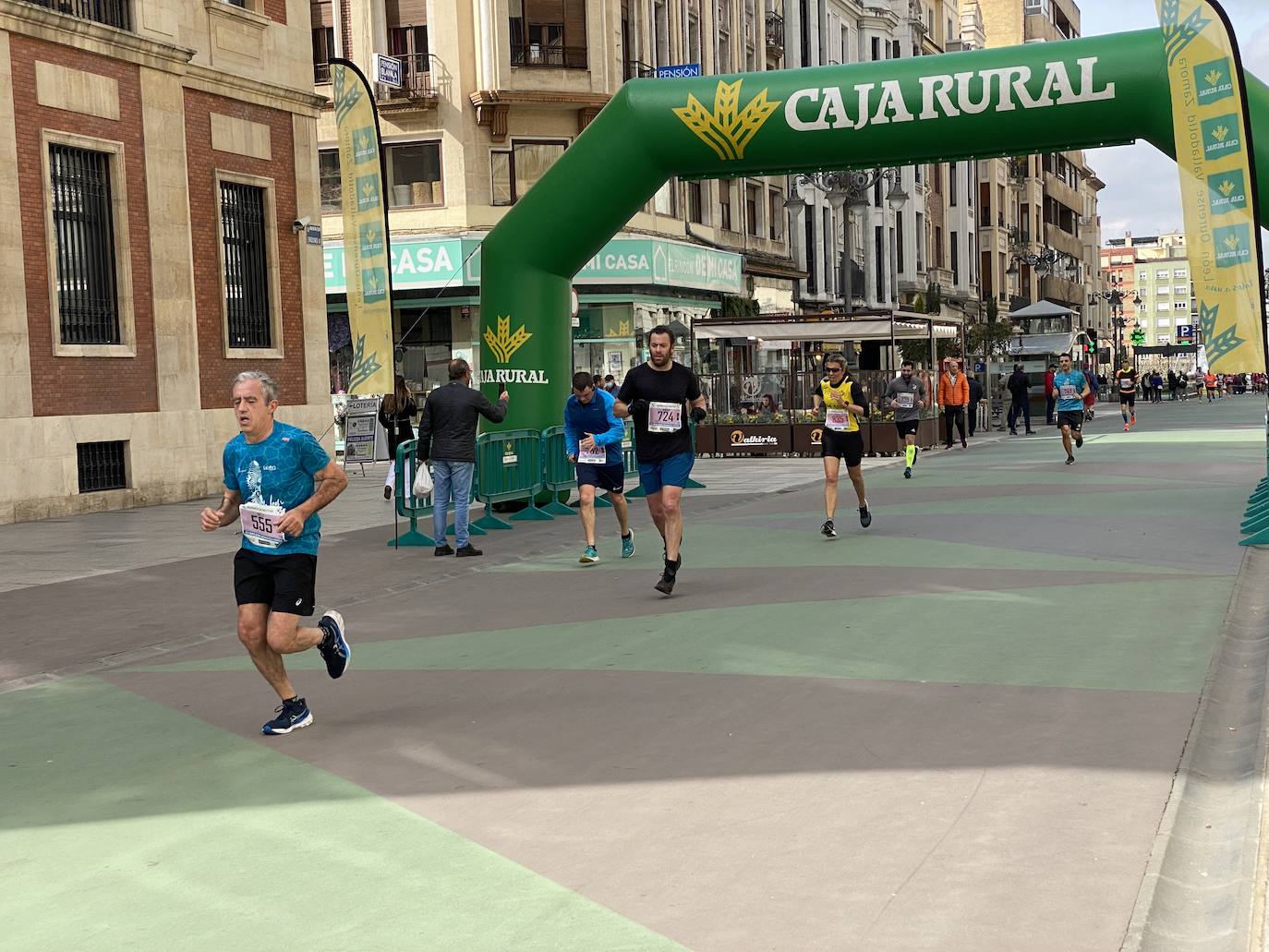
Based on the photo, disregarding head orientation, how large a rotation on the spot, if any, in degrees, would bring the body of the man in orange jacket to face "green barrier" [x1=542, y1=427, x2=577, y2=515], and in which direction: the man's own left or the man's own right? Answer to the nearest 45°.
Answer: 0° — they already face it

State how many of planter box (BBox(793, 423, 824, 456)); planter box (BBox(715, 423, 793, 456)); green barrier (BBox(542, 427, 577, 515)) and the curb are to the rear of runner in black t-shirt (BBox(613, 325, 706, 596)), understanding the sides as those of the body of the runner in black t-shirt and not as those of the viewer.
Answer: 3

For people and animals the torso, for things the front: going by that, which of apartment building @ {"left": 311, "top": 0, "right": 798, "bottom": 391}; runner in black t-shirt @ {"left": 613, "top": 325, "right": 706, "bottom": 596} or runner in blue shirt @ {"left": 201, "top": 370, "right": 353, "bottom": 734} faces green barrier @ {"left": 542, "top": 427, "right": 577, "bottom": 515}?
the apartment building

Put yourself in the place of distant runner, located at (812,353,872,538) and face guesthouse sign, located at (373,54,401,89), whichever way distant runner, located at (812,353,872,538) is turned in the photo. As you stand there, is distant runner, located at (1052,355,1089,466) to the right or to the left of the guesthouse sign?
right

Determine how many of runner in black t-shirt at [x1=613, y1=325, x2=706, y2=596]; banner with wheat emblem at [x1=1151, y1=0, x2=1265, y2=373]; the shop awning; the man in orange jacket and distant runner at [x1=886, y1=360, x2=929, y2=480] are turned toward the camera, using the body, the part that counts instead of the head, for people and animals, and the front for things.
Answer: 4

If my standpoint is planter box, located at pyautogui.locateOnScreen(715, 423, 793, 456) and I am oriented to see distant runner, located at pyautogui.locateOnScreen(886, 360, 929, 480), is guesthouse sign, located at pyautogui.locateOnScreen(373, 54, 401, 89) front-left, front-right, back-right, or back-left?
back-right

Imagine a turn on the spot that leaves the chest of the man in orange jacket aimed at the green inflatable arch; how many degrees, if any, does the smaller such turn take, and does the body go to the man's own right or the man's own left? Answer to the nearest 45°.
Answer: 0° — they already face it
